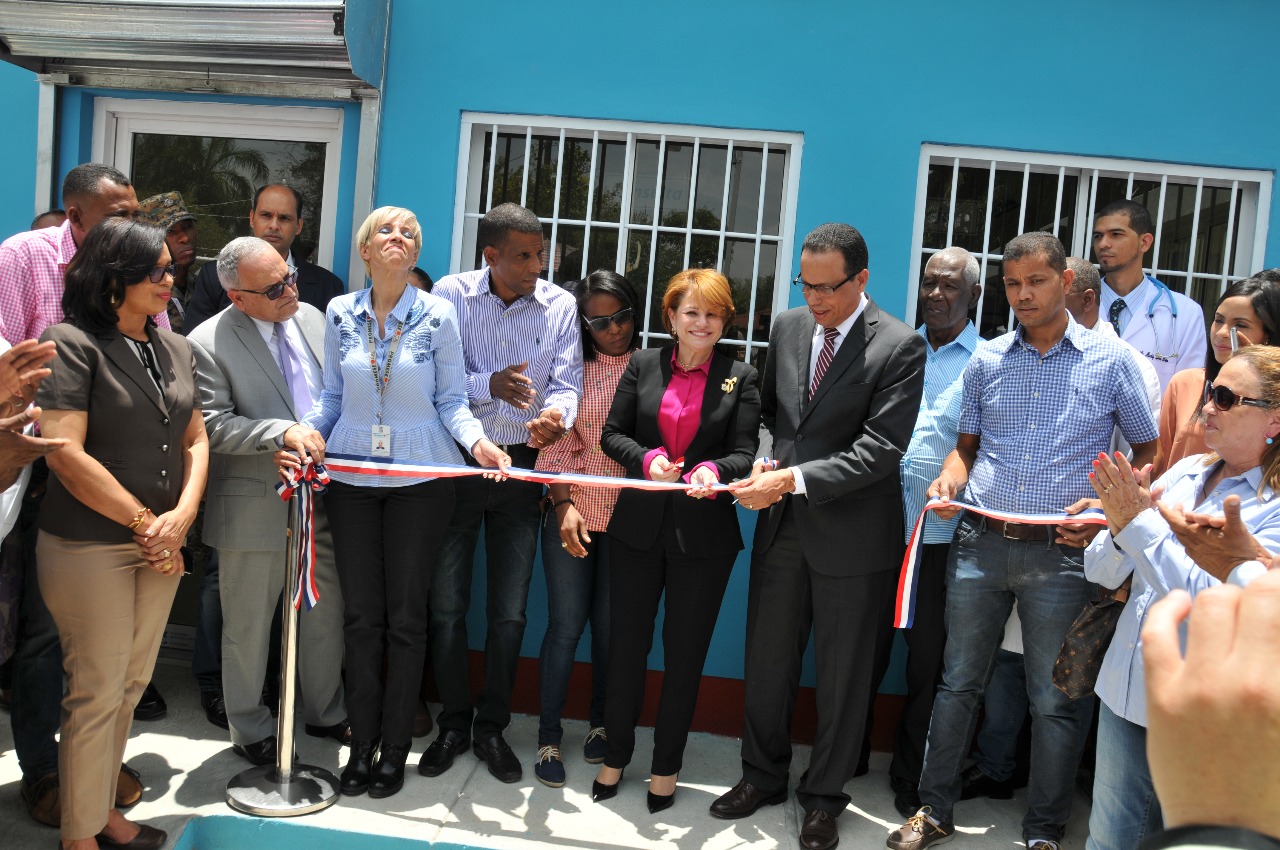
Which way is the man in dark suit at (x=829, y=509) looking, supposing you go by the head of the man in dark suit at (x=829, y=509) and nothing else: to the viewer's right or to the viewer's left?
to the viewer's left

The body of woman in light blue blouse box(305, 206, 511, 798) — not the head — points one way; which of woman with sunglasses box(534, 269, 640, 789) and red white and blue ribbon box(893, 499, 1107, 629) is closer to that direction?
the red white and blue ribbon

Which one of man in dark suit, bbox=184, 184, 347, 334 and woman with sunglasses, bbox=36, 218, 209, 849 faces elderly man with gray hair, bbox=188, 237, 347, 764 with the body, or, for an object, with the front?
the man in dark suit

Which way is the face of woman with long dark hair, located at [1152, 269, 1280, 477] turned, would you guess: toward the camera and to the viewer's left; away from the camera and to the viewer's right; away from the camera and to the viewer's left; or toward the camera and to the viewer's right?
toward the camera and to the viewer's left

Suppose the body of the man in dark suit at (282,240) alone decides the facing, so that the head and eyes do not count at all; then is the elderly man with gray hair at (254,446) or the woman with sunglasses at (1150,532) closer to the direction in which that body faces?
the elderly man with gray hair

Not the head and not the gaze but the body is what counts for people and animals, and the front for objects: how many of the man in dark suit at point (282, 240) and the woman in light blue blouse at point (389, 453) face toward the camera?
2

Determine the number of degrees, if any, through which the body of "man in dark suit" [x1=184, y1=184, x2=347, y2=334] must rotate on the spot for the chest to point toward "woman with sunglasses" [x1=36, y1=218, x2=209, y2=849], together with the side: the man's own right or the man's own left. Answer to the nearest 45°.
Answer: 0° — they already face them

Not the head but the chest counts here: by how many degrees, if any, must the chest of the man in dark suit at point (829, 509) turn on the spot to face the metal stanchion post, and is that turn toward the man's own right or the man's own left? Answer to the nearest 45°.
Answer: approximately 45° to the man's own right

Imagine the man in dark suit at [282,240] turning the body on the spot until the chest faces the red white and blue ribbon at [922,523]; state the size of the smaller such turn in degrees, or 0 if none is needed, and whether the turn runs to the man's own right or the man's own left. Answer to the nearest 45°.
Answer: approximately 45° to the man's own left
